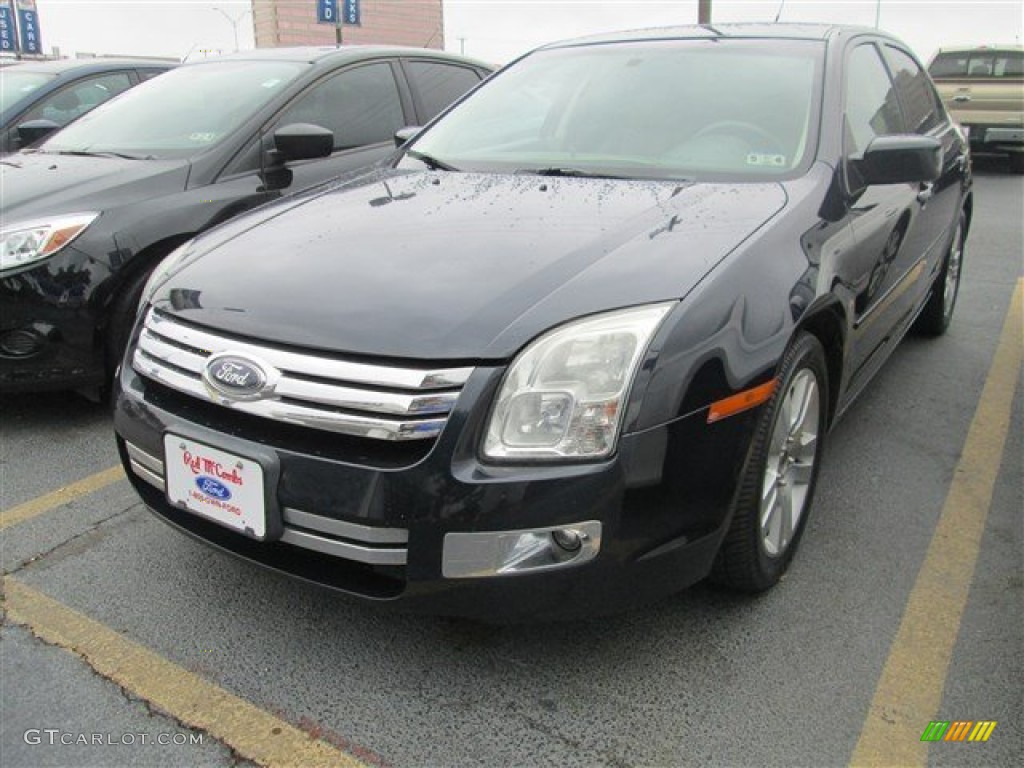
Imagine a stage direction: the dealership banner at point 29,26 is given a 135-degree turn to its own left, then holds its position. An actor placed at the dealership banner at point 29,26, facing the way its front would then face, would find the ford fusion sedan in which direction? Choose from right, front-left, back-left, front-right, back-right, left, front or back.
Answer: back-right

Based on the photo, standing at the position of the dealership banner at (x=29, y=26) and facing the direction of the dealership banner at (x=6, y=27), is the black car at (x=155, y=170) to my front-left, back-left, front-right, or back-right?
back-left

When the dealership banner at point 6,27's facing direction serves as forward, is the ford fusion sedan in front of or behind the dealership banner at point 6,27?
in front

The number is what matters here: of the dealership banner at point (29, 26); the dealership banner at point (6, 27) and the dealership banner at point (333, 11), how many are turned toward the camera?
3

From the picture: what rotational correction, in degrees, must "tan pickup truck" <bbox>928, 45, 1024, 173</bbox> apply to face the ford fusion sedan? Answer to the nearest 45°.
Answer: approximately 180°

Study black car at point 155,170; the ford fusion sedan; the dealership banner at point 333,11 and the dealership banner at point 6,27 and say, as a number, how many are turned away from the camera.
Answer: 0

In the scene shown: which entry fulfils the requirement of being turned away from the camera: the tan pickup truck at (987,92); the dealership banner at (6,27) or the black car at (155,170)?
the tan pickup truck

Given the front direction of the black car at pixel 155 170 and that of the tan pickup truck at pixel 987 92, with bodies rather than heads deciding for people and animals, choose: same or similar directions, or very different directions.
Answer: very different directions

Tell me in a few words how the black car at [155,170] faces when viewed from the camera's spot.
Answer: facing the viewer and to the left of the viewer

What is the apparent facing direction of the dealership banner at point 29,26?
toward the camera

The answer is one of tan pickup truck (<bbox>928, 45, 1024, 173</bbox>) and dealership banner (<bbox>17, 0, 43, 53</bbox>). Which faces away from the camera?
the tan pickup truck

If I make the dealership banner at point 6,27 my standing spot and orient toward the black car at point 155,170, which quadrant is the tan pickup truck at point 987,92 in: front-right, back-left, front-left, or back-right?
front-left

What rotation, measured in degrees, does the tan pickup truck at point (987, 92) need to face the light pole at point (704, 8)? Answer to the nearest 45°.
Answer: approximately 45° to its left

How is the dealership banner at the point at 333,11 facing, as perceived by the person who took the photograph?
facing the viewer

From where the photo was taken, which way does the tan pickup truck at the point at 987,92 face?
away from the camera
